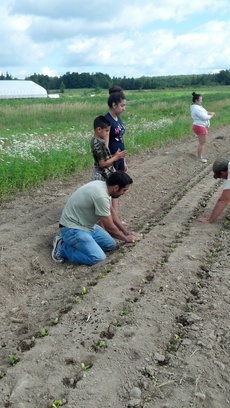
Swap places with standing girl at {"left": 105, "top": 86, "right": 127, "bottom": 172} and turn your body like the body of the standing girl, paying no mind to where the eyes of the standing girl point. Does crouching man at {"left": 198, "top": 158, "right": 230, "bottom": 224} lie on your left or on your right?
on your left

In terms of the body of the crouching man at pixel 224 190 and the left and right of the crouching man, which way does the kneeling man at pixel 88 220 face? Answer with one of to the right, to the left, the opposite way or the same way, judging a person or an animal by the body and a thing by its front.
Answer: the opposite way

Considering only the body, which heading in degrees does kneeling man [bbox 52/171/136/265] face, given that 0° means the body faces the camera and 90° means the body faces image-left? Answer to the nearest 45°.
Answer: approximately 270°

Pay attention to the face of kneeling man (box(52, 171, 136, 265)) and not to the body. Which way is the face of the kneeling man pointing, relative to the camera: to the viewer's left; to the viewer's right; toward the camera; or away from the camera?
to the viewer's right

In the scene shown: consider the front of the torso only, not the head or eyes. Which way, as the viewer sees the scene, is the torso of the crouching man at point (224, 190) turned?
to the viewer's left
